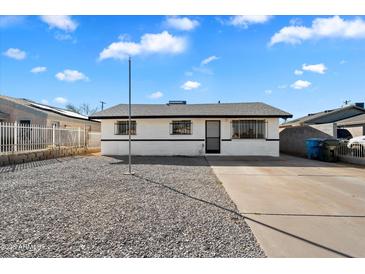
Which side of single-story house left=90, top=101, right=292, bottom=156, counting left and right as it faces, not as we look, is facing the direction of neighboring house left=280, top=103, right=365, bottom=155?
left

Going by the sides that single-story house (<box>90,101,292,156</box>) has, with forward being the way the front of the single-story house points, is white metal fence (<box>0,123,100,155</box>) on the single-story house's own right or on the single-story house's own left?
on the single-story house's own right

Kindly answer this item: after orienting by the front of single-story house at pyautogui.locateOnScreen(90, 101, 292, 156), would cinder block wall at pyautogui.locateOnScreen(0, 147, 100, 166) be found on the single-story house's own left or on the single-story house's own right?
on the single-story house's own right

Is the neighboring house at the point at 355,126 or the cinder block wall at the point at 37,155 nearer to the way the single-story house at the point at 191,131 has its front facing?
the cinder block wall

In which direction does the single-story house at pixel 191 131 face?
toward the camera

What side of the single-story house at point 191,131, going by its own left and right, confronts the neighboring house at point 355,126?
left

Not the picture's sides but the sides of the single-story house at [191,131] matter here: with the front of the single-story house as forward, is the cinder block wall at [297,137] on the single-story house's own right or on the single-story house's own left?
on the single-story house's own left

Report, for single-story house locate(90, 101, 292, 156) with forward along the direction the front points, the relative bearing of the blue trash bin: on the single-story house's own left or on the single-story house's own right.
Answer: on the single-story house's own left

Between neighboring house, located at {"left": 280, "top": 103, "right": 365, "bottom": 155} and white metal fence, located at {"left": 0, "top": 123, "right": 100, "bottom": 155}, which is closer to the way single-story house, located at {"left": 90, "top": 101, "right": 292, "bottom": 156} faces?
the white metal fence

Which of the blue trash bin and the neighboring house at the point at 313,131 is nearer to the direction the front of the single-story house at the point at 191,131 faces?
the blue trash bin

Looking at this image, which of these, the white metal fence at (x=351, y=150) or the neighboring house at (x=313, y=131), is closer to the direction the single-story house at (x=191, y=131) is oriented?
the white metal fence
